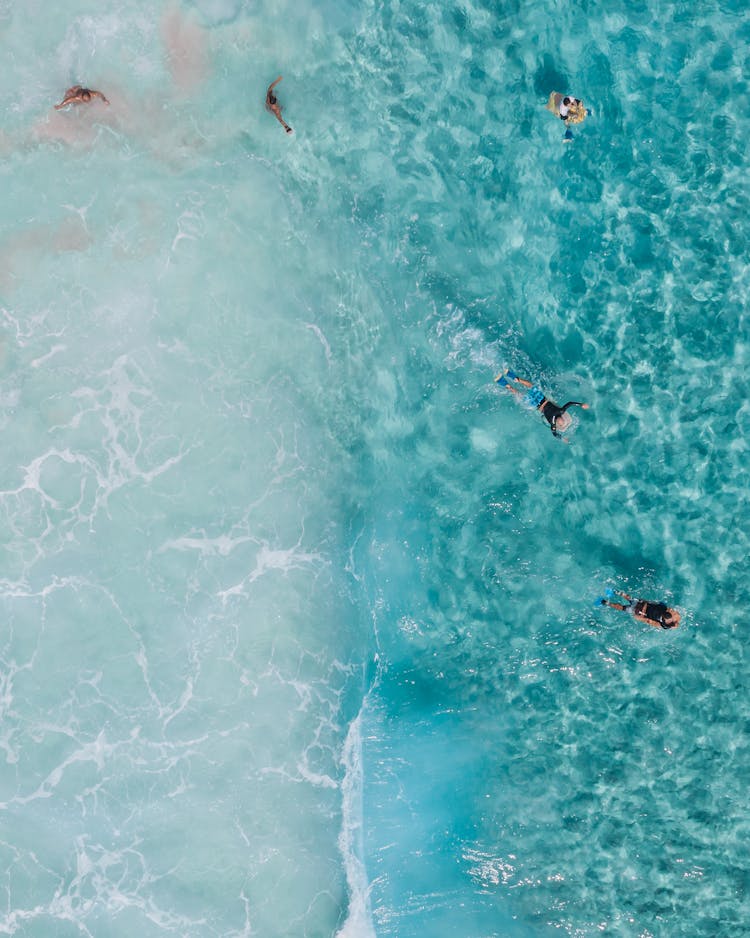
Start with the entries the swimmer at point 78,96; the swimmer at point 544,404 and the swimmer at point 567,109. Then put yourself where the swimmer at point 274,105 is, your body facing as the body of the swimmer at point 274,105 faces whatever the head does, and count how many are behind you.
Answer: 1

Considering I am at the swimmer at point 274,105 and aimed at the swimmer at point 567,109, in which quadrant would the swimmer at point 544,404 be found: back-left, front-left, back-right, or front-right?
front-right

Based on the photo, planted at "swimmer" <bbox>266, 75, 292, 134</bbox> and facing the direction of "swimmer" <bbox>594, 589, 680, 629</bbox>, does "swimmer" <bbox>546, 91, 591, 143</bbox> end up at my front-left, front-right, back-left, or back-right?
front-left

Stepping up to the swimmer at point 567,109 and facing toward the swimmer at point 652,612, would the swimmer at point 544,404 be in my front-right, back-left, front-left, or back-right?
front-right

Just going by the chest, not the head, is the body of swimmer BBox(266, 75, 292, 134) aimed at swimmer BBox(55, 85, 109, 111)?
no
